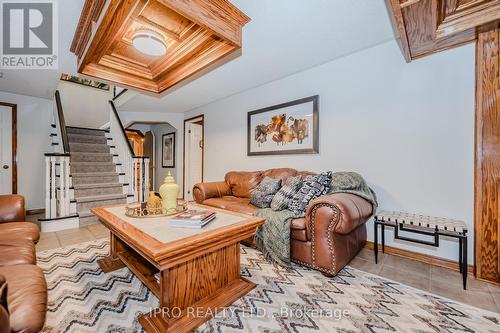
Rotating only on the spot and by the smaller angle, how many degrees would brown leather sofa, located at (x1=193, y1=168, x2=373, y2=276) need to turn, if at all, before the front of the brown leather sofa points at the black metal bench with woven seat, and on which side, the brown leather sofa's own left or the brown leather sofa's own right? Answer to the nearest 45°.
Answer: approximately 135° to the brown leather sofa's own left

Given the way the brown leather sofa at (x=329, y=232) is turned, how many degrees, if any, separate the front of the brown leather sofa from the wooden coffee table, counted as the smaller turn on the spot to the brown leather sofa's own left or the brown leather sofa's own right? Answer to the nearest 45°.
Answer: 0° — it already faces it

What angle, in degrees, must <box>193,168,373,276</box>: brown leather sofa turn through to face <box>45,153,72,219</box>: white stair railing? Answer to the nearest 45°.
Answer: approximately 45° to its right

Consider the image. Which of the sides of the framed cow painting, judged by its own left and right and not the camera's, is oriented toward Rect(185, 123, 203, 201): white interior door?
right

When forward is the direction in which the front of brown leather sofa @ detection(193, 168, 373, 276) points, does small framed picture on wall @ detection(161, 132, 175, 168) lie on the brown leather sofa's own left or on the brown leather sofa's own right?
on the brown leather sofa's own right

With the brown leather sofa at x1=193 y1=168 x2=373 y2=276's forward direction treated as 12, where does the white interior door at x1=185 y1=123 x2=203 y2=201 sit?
The white interior door is roughly at 3 o'clock from the brown leather sofa.

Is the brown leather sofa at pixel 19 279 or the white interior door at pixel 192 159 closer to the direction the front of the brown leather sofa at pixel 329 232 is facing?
the brown leather sofa

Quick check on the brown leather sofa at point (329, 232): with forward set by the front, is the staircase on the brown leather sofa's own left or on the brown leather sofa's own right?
on the brown leather sofa's own right

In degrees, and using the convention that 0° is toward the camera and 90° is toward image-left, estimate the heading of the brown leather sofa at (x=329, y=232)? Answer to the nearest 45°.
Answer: approximately 45°

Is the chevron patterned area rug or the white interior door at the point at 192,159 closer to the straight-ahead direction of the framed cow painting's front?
the chevron patterned area rug
